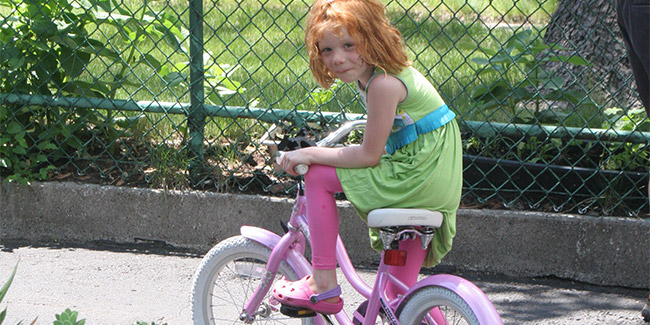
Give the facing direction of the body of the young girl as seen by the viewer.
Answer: to the viewer's left

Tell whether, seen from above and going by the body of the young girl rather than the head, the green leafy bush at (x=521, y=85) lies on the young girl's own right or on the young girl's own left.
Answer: on the young girl's own right

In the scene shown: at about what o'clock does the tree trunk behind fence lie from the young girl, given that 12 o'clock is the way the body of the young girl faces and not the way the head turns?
The tree trunk behind fence is roughly at 4 o'clock from the young girl.
